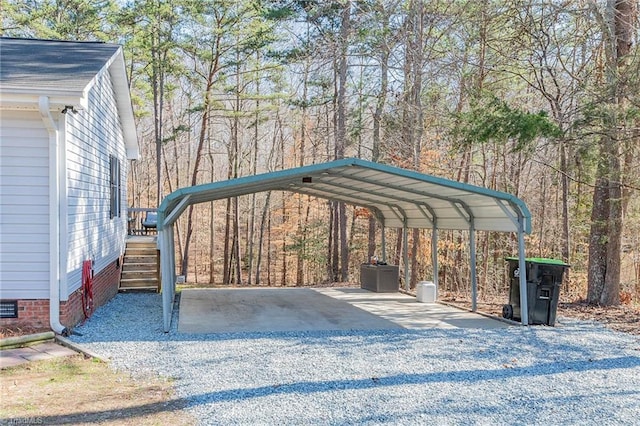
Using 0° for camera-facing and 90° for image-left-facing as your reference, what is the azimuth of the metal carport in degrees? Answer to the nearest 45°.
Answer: approximately 0°

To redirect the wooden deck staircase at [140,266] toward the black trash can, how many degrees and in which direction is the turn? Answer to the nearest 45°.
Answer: approximately 45° to its left

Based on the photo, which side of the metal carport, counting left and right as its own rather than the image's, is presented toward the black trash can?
left

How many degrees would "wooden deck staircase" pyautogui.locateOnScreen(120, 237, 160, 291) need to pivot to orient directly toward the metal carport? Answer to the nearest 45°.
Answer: approximately 45° to its left

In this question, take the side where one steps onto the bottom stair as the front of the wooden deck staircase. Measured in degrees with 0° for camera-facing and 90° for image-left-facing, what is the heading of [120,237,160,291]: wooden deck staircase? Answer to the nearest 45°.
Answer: approximately 0°

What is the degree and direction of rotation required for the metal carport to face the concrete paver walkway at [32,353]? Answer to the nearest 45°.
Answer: approximately 45° to its right

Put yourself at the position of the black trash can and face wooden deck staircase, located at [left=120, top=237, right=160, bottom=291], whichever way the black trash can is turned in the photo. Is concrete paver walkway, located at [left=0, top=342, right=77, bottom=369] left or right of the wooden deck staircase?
left

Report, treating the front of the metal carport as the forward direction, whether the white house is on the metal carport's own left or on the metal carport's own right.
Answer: on the metal carport's own right

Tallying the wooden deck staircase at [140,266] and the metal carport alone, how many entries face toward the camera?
2

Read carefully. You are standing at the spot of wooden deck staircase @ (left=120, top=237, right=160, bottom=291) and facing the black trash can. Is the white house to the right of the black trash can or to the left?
right
